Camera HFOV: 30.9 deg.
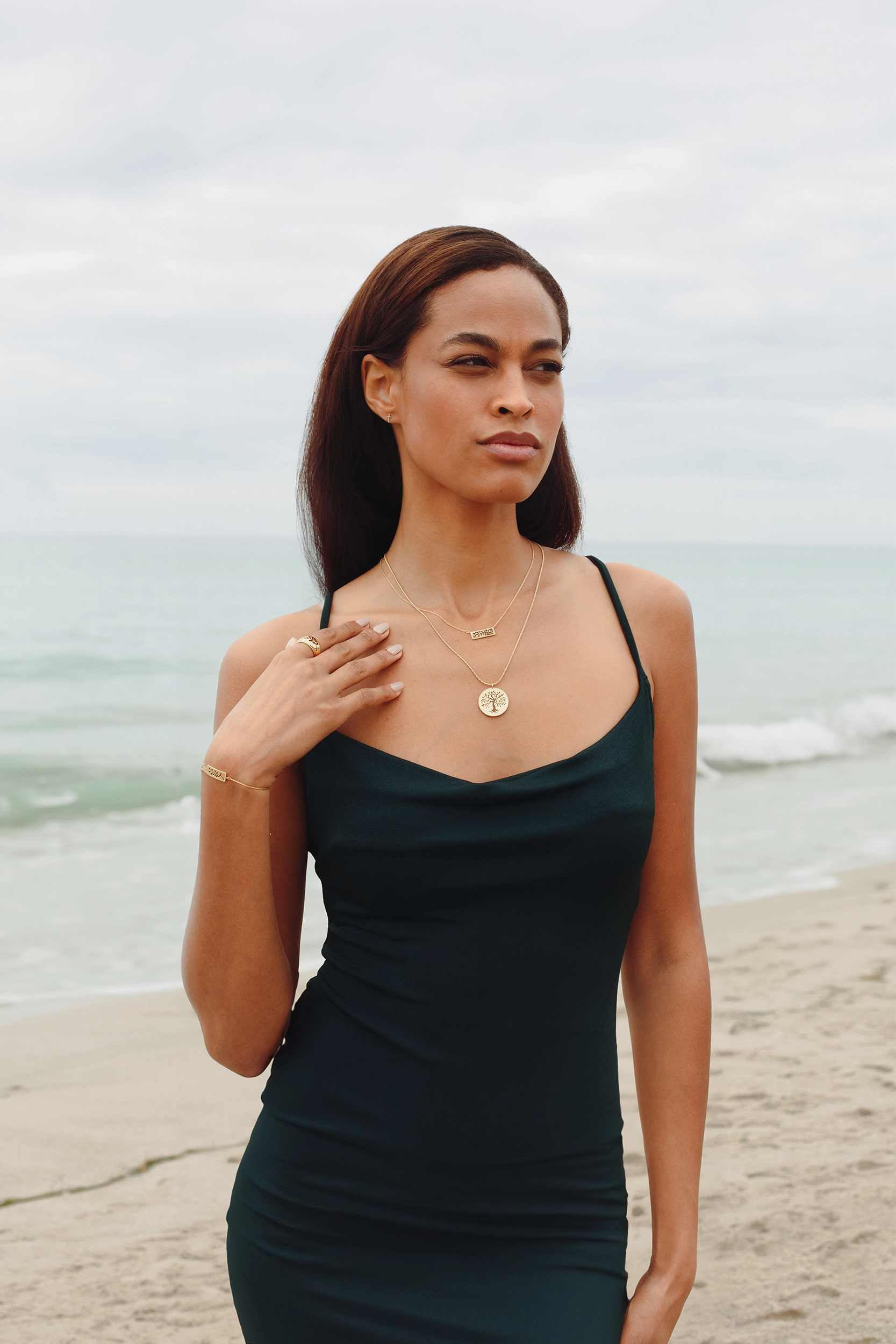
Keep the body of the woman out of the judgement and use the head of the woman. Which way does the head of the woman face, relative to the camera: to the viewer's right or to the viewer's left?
to the viewer's right

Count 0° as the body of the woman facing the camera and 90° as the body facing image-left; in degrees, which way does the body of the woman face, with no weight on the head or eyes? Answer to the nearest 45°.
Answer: approximately 0°
